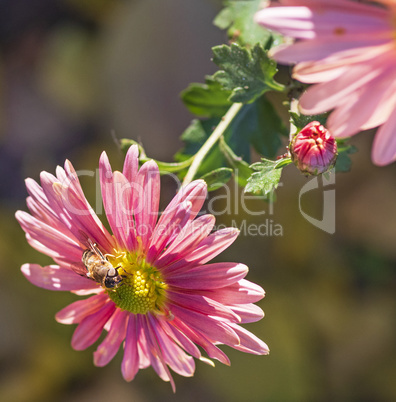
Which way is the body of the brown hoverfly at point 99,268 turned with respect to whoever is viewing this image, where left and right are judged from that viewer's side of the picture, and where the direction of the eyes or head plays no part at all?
facing the viewer and to the right of the viewer
